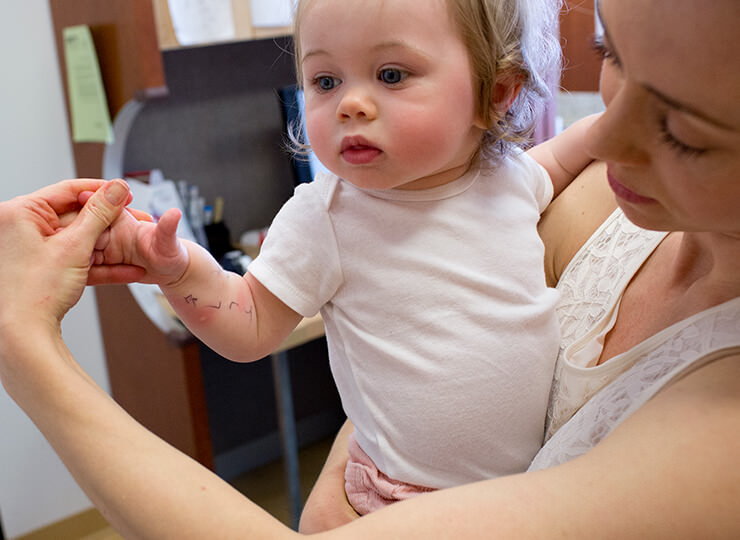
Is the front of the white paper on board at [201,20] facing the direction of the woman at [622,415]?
yes

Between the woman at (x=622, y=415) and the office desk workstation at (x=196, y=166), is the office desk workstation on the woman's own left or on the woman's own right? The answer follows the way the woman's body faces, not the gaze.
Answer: on the woman's own right

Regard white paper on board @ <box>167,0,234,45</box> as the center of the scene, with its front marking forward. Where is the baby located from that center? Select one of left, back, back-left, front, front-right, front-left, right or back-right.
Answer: front

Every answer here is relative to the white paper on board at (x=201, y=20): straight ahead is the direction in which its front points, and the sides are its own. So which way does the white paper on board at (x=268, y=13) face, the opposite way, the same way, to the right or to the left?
the same way

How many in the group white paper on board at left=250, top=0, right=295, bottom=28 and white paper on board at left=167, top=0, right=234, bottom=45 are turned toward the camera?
2

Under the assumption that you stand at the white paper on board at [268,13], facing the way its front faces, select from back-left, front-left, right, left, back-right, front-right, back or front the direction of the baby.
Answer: front

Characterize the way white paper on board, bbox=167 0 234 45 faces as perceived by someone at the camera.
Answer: facing the viewer

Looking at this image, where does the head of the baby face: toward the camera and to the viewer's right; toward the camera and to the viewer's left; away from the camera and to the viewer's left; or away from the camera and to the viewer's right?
toward the camera and to the viewer's left

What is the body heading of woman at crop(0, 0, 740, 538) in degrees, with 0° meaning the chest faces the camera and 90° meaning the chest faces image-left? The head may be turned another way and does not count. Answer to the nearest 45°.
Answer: approximately 45°

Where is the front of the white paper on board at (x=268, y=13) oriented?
toward the camera
